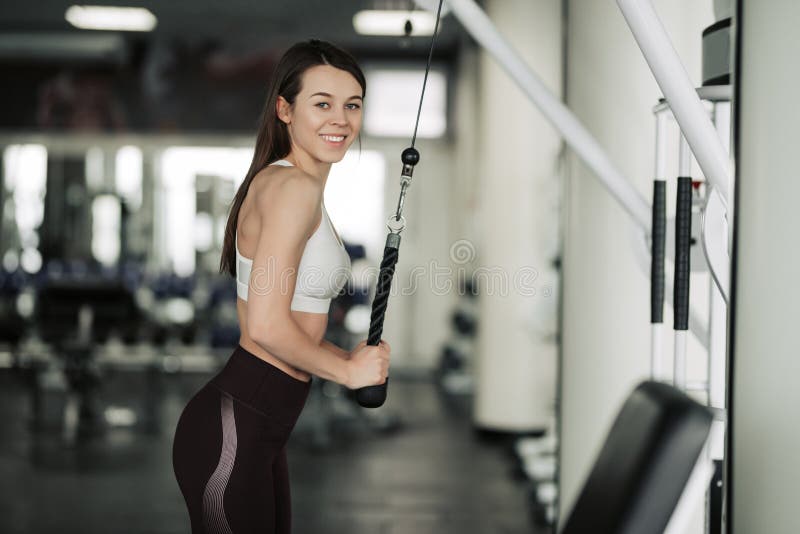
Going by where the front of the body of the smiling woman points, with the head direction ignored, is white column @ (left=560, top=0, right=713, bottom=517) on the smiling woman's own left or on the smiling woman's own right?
on the smiling woman's own left

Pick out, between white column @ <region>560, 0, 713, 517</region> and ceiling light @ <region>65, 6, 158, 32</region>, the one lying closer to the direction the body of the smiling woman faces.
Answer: the white column

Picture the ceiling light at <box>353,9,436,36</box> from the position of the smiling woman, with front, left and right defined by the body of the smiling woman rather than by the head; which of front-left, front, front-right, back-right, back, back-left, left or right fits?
left

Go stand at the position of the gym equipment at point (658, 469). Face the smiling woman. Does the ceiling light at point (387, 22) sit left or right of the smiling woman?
right

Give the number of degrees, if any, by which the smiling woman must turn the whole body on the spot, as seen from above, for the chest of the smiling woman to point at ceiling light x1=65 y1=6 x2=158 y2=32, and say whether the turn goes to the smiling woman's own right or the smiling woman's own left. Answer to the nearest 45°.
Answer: approximately 90° to the smiling woman's own left

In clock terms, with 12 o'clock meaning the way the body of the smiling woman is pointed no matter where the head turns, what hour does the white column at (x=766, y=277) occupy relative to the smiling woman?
The white column is roughly at 1 o'clock from the smiling woman.

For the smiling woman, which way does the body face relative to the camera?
to the viewer's right

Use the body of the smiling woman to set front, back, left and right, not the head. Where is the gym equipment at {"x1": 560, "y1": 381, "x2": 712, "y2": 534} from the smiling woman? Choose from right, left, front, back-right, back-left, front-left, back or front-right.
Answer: front-right
